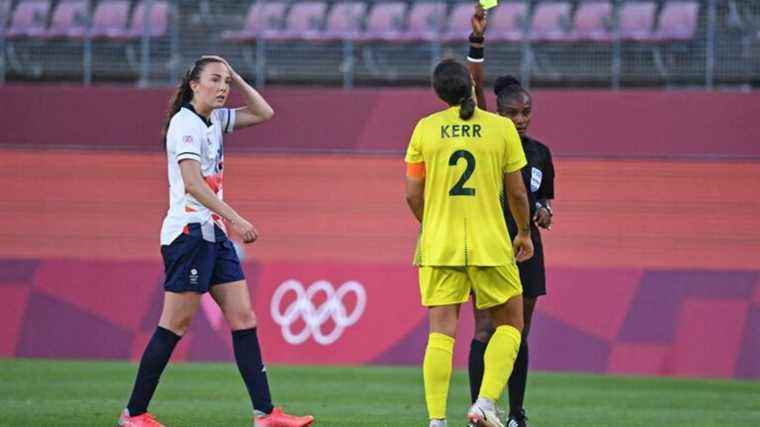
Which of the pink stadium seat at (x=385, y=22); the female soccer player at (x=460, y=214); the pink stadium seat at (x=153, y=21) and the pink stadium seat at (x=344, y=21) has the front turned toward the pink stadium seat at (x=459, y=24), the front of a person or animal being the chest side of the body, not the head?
the female soccer player

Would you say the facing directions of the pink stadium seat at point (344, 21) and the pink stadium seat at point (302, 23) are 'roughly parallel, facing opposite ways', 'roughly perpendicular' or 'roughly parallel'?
roughly parallel

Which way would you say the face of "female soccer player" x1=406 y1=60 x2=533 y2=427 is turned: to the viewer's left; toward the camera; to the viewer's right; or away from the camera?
away from the camera

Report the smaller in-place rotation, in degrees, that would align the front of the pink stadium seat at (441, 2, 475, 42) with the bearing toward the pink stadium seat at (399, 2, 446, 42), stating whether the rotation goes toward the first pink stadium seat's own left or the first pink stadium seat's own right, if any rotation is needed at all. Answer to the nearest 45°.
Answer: approximately 90° to the first pink stadium seat's own right

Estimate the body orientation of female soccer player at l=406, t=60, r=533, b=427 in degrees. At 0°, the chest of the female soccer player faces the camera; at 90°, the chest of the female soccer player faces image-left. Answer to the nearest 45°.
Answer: approximately 180°

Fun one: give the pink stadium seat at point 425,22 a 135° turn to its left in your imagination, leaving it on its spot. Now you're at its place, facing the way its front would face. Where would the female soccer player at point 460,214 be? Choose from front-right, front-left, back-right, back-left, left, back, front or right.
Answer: right

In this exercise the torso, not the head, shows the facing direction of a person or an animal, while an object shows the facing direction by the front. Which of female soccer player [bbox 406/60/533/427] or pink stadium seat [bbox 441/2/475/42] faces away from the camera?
the female soccer player

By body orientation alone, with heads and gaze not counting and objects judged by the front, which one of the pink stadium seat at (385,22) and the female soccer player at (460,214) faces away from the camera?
the female soccer player

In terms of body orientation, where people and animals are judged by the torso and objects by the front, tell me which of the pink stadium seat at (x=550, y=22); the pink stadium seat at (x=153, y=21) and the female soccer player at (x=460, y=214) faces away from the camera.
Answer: the female soccer player

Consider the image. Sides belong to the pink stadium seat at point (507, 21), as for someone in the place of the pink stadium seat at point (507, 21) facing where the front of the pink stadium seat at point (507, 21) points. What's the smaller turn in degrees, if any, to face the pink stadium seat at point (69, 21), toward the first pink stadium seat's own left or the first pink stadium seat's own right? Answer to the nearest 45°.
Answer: approximately 45° to the first pink stadium seat's own right

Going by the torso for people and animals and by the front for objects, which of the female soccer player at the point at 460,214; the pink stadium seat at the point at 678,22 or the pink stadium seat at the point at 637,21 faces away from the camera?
the female soccer player

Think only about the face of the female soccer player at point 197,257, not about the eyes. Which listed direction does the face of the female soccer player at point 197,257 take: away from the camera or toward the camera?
toward the camera

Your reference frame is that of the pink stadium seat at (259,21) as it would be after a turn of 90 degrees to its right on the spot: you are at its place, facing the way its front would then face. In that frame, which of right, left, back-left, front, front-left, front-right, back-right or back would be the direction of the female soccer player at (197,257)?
back-left

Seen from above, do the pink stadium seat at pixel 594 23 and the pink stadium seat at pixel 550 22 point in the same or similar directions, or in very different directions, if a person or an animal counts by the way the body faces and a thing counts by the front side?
same or similar directions

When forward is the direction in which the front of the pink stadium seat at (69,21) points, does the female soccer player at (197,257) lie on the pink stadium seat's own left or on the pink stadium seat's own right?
on the pink stadium seat's own left

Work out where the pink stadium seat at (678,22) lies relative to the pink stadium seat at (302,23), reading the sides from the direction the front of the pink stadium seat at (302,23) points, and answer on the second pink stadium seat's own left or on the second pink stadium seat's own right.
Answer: on the second pink stadium seat's own left

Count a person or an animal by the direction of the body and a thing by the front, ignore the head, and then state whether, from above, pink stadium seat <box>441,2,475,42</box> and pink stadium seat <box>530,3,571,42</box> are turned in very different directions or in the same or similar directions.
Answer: same or similar directions

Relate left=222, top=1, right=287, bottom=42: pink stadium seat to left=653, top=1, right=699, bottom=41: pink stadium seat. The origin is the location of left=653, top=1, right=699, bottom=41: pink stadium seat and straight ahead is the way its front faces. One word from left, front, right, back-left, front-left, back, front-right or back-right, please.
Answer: front-right

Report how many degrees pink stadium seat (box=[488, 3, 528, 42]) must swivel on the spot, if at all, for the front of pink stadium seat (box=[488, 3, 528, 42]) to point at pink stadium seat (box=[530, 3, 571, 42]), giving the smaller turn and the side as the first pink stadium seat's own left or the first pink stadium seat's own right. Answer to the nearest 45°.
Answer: approximately 135° to the first pink stadium seat's own left

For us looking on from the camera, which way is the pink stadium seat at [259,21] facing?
facing the viewer and to the left of the viewer
